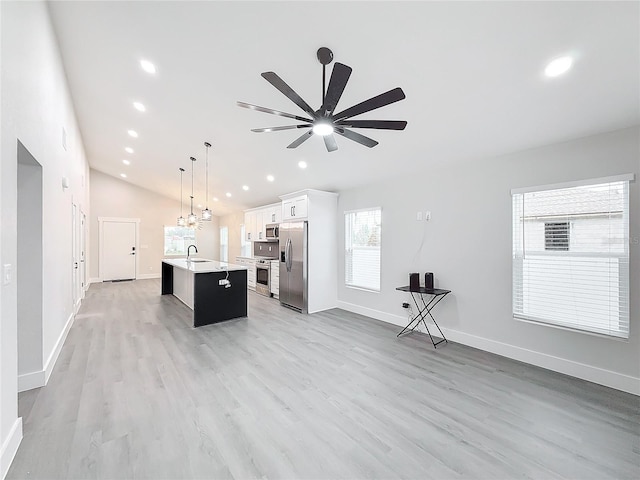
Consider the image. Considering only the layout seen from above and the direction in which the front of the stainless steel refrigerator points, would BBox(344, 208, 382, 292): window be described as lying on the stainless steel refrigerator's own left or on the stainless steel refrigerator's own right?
on the stainless steel refrigerator's own left

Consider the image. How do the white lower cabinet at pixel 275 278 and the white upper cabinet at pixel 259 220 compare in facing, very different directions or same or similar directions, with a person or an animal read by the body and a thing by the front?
same or similar directions

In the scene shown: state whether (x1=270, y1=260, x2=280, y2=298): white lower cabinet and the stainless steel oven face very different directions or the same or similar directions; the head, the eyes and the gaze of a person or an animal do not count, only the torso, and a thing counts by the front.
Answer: same or similar directions

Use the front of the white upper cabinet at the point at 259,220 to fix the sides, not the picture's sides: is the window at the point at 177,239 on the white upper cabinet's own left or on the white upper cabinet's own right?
on the white upper cabinet's own right

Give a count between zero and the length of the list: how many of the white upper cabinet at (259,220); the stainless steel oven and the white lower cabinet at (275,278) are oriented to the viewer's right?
0

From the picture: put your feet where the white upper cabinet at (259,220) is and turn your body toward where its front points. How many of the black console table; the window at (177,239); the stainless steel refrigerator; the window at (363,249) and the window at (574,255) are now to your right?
1

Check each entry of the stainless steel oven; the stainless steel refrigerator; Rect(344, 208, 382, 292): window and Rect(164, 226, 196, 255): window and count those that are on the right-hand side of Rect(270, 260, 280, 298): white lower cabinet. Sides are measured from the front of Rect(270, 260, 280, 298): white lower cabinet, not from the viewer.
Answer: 2

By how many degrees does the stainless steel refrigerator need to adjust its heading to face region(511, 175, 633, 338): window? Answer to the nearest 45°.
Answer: approximately 90° to its left

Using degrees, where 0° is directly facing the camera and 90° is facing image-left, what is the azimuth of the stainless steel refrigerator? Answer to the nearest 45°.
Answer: approximately 45°

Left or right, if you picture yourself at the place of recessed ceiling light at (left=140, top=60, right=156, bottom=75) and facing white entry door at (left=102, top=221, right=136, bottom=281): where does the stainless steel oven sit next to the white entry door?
right

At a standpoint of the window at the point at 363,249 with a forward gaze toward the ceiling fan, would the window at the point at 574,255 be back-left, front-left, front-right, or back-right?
front-left

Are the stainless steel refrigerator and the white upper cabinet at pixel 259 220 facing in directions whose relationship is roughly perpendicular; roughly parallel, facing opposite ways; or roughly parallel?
roughly parallel

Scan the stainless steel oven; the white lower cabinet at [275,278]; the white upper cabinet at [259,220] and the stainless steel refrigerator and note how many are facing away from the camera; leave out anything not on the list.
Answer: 0

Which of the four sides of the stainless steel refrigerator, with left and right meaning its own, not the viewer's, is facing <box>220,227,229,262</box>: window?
right

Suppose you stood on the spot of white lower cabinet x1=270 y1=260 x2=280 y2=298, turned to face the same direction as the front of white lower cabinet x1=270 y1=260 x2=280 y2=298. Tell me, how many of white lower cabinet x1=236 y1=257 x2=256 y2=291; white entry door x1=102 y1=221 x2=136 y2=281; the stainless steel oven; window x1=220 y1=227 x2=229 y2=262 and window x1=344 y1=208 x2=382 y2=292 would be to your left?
1

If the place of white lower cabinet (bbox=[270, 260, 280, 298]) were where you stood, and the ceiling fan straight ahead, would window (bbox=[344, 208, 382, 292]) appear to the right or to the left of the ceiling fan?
left

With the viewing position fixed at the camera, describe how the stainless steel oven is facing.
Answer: facing the viewer and to the left of the viewer

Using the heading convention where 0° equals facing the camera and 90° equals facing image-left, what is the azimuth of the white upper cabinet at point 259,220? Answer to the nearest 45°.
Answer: approximately 45°
